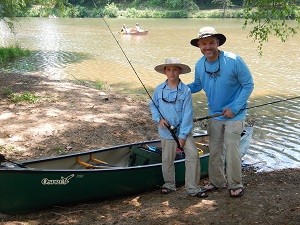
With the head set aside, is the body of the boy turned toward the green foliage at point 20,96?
no

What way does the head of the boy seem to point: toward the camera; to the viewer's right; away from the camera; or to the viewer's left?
toward the camera

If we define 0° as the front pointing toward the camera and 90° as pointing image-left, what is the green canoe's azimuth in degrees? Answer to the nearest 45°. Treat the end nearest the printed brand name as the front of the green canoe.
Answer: approximately 45°

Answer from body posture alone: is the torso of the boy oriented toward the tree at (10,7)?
no

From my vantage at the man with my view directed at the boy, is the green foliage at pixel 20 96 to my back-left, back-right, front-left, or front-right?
front-right

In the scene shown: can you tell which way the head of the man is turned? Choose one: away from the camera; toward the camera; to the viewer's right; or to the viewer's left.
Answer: toward the camera

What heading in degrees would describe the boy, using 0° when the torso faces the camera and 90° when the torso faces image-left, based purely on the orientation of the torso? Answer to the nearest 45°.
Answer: approximately 0°

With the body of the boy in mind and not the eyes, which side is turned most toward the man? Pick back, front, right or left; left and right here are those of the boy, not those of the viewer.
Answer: left

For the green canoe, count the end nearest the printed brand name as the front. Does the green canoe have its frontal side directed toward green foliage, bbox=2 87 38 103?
no
